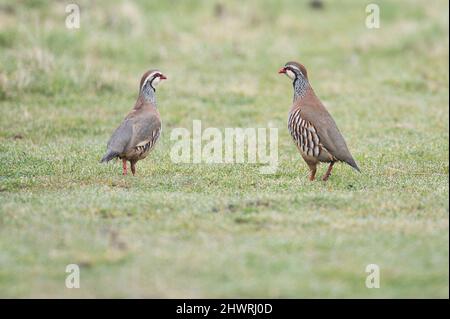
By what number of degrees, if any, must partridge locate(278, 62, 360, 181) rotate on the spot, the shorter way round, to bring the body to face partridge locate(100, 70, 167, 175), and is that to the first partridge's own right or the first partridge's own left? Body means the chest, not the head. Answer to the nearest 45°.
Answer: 0° — it already faces it

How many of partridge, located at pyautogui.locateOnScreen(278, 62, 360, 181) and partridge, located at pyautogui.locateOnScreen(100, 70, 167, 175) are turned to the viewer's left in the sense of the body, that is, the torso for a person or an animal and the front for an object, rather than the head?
1

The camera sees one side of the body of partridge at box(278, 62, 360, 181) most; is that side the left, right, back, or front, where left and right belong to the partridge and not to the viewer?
left

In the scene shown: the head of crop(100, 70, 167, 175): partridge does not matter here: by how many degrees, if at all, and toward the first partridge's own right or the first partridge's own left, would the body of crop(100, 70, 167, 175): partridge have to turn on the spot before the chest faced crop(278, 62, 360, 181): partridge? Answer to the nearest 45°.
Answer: approximately 45° to the first partridge's own right

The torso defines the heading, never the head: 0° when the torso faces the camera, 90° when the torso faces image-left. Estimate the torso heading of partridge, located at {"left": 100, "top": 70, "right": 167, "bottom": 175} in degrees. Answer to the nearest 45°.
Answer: approximately 225°
